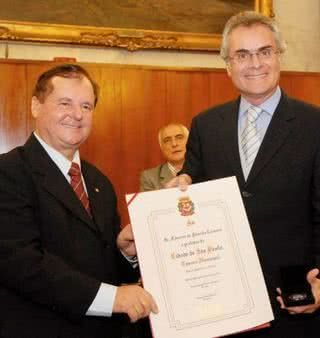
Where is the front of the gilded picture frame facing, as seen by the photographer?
facing the viewer

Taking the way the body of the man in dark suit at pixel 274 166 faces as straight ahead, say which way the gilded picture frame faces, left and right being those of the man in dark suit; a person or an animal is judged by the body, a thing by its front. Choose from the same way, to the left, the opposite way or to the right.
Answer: the same way

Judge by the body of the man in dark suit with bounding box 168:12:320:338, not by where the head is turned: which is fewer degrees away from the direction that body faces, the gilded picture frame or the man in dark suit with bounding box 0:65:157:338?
the man in dark suit

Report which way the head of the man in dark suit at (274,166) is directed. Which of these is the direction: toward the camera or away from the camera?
toward the camera

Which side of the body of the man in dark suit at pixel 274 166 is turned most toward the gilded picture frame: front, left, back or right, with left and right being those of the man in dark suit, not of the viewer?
back

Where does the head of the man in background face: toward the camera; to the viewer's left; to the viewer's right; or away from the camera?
toward the camera

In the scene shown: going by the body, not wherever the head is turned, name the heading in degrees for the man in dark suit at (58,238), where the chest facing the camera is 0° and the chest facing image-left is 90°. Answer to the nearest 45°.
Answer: approximately 315°

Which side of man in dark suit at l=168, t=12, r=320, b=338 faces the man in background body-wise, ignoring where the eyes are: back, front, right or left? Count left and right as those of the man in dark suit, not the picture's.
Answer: back

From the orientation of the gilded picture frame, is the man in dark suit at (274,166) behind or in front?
in front

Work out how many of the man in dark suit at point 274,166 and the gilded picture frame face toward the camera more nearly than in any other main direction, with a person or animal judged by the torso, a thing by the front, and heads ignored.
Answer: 2

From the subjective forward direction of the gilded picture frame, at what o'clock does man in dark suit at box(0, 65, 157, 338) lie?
The man in dark suit is roughly at 12 o'clock from the gilded picture frame.

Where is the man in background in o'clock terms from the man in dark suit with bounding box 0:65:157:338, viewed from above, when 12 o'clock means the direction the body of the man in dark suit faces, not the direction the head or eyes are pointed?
The man in background is roughly at 8 o'clock from the man in dark suit.
